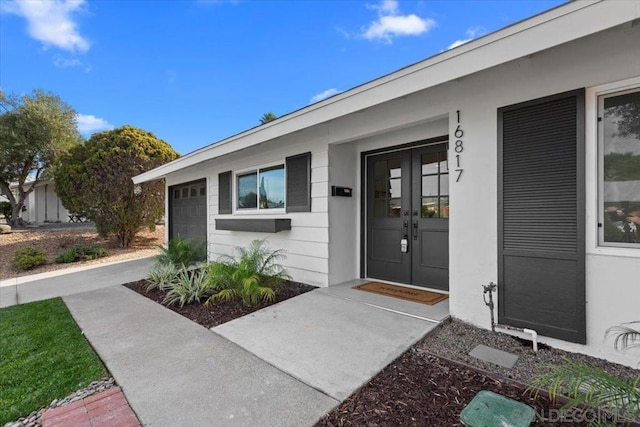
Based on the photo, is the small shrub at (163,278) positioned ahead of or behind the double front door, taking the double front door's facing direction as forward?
ahead

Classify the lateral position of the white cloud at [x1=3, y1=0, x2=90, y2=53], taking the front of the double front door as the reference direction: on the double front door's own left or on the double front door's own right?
on the double front door's own right

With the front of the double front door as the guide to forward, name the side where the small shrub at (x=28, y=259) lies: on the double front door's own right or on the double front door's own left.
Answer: on the double front door's own right

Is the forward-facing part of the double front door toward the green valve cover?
no

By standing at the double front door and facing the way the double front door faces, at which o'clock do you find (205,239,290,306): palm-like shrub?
The palm-like shrub is roughly at 1 o'clock from the double front door.

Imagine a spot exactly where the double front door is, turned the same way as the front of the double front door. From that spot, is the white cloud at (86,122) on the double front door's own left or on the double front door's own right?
on the double front door's own right

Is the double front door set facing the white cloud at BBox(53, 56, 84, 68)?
no

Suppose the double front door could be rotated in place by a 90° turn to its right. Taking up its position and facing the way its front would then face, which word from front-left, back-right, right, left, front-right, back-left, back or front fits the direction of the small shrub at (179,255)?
front-left

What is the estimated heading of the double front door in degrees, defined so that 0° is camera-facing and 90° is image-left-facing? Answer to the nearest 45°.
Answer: approximately 45°

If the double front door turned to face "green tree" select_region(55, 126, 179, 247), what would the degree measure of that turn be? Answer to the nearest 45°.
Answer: approximately 45° to its right

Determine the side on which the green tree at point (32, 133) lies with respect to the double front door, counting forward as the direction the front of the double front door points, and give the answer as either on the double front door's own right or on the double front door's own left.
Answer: on the double front door's own right

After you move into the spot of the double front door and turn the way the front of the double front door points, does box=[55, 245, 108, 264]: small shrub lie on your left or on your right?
on your right
